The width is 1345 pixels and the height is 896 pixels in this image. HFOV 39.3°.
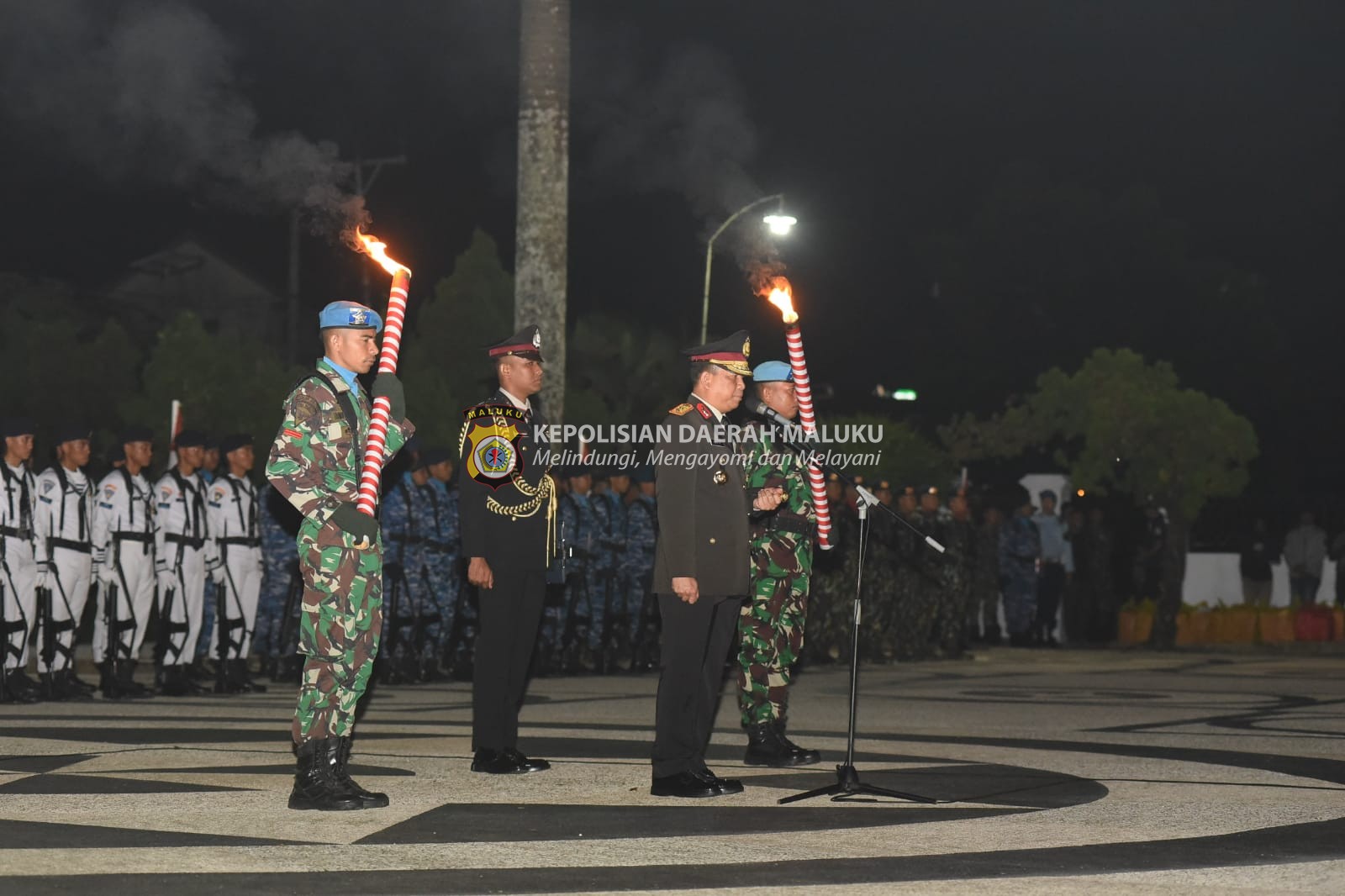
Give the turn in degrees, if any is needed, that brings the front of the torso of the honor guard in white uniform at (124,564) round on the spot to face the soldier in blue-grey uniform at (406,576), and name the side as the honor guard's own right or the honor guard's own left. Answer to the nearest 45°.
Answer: approximately 90° to the honor guard's own left

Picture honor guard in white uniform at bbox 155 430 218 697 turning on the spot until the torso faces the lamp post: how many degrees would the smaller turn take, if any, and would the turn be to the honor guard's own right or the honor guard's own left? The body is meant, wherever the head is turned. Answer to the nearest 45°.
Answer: approximately 45° to the honor guard's own left

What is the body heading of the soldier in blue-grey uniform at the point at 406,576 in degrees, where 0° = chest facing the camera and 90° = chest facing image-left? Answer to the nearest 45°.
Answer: approximately 315°

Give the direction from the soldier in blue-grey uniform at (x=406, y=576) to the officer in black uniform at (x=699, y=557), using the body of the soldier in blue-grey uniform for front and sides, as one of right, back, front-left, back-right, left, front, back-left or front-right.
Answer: front-right

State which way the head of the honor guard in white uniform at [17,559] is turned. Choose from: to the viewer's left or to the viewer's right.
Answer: to the viewer's right

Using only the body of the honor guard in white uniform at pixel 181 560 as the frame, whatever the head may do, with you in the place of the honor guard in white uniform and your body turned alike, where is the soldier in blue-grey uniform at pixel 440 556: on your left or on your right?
on your left

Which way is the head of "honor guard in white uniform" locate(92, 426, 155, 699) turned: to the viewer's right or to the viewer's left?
to the viewer's right

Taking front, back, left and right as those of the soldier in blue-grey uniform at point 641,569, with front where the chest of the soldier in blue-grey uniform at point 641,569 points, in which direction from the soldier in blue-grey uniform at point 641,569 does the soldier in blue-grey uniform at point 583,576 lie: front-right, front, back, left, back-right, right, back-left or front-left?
right

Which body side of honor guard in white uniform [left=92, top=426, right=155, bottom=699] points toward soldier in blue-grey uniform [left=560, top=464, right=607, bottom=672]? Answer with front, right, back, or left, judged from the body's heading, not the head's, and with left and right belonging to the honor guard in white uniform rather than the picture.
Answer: left
